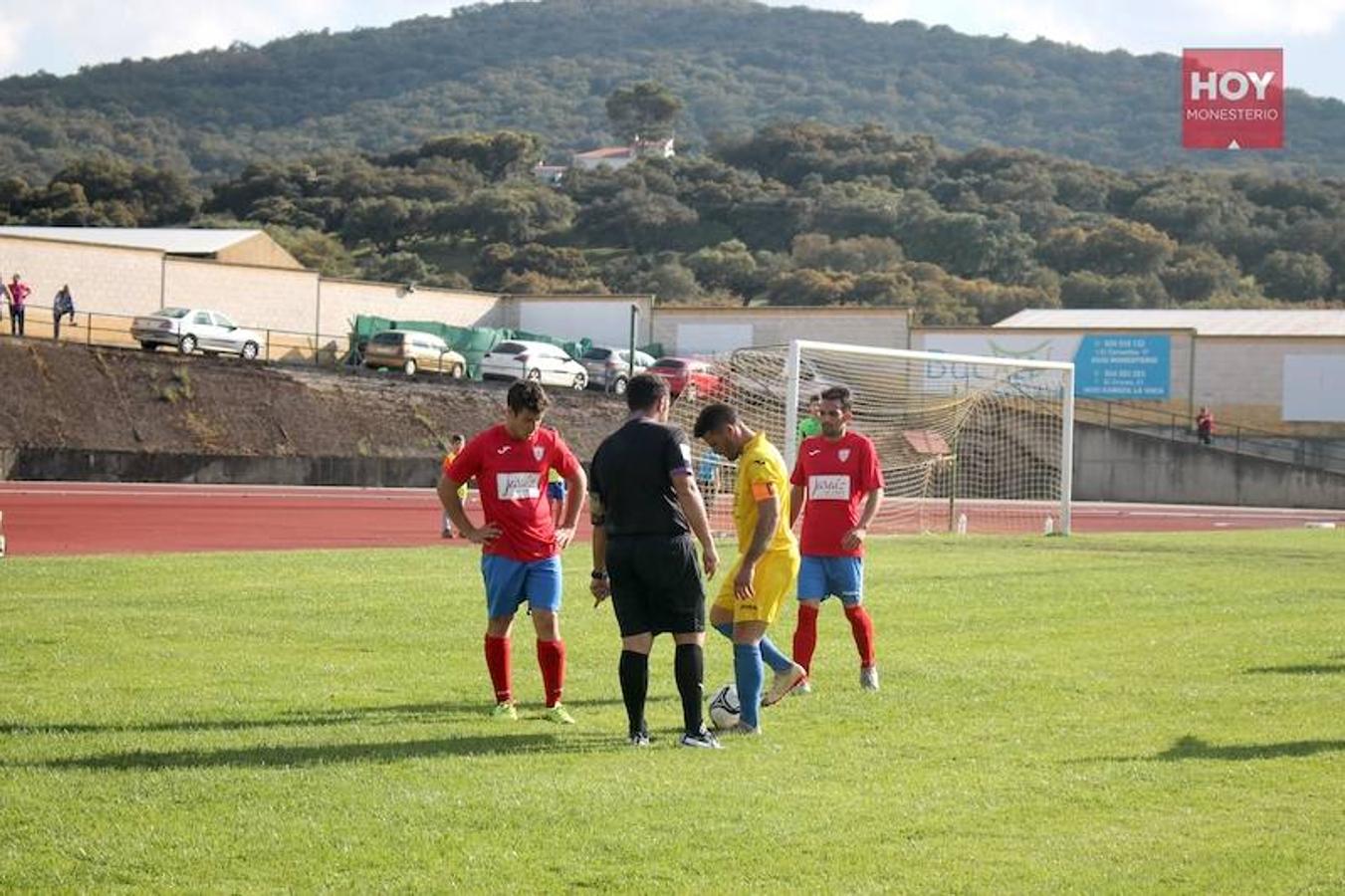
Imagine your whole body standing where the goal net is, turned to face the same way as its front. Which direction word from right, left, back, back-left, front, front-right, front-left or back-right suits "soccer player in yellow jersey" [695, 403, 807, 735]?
front-right

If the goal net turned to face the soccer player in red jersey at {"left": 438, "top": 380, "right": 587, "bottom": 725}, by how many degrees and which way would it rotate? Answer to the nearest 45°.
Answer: approximately 45° to its right

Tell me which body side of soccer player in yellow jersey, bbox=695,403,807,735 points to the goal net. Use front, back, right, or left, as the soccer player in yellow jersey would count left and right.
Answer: right

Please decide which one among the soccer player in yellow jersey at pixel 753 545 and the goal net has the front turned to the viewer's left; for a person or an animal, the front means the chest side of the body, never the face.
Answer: the soccer player in yellow jersey

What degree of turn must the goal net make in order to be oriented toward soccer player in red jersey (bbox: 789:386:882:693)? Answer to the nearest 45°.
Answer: approximately 45° to its right

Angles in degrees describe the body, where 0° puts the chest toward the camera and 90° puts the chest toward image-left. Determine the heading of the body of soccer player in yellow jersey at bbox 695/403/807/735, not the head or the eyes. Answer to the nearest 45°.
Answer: approximately 90°

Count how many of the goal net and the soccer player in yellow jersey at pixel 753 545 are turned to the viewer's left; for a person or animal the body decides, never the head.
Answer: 1

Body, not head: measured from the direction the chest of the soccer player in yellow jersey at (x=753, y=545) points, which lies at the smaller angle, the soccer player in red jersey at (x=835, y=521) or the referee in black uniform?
the referee in black uniform

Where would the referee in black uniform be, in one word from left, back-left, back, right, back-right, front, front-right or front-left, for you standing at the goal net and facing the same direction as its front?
front-right
